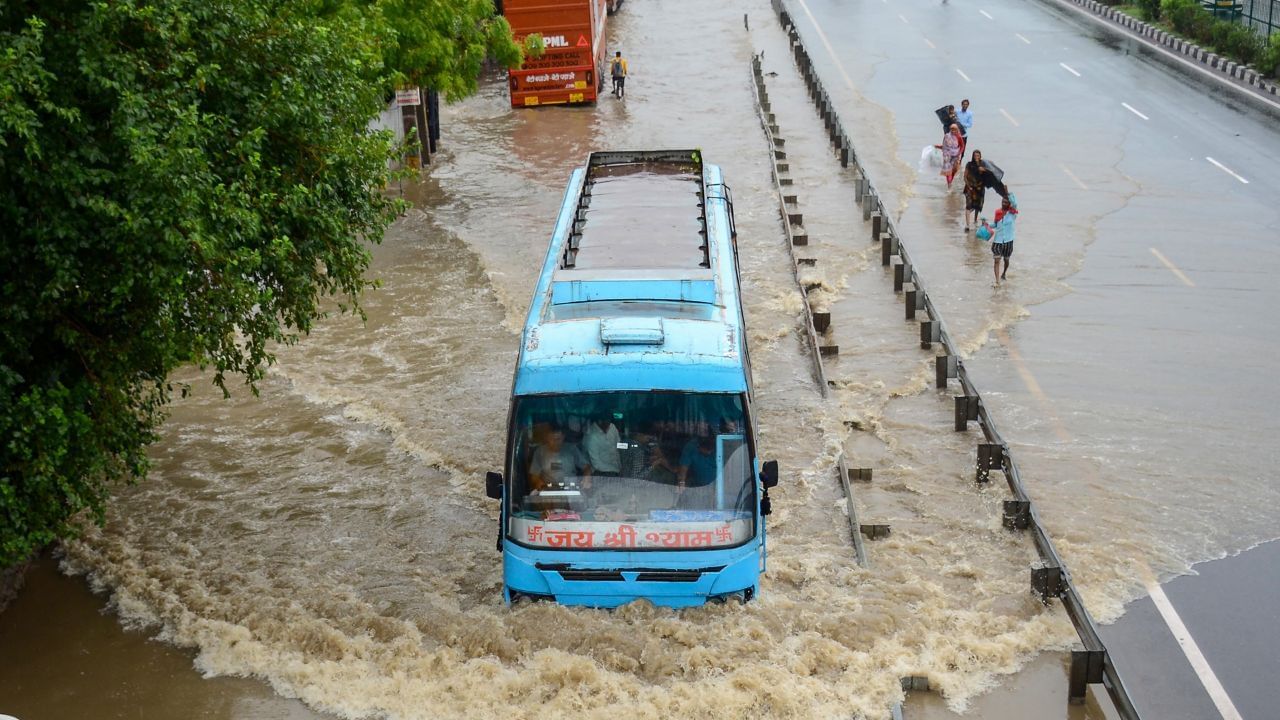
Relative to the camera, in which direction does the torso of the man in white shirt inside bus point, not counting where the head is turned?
toward the camera

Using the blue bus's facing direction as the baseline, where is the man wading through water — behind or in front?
behind

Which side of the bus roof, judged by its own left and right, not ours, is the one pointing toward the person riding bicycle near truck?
back

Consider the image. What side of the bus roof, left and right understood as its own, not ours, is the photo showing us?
front

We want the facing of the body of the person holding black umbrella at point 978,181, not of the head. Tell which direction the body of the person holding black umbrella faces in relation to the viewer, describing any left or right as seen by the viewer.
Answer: facing the viewer

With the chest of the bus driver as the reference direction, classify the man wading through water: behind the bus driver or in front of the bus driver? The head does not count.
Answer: behind

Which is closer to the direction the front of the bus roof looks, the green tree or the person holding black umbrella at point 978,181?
the green tree

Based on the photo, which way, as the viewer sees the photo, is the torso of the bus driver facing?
toward the camera

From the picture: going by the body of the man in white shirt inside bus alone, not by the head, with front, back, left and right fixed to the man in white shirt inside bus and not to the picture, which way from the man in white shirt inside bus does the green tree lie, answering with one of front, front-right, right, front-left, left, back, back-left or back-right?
right
